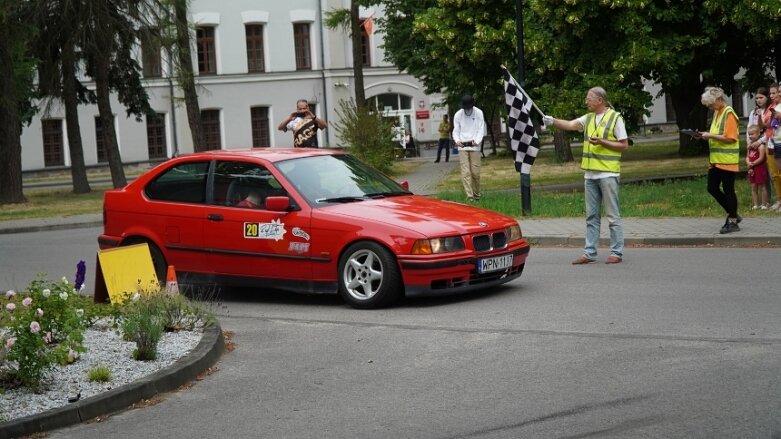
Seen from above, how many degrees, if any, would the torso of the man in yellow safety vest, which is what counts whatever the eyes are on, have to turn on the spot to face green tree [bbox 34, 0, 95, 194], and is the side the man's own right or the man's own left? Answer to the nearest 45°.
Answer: approximately 90° to the man's own right

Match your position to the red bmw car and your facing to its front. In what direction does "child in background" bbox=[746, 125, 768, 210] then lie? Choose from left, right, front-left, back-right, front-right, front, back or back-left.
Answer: left

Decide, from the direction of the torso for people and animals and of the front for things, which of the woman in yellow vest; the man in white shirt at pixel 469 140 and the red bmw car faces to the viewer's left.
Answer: the woman in yellow vest

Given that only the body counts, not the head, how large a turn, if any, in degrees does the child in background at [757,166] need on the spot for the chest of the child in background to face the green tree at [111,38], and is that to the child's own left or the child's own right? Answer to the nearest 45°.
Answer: approximately 90° to the child's own right

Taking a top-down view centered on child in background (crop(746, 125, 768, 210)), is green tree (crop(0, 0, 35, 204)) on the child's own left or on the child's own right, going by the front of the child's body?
on the child's own right

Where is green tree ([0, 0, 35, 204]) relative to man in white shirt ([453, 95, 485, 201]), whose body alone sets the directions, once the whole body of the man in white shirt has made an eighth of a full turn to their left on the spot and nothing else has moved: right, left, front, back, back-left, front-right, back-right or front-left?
back

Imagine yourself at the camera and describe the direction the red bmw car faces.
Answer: facing the viewer and to the right of the viewer

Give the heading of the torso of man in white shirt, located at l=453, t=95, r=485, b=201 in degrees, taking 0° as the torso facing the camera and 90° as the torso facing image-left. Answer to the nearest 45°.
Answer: approximately 0°

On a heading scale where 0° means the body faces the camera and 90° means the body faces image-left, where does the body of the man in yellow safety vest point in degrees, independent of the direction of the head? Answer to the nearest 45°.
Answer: approximately 45°

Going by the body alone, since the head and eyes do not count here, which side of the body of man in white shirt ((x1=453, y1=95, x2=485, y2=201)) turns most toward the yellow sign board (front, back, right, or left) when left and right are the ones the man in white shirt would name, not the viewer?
front

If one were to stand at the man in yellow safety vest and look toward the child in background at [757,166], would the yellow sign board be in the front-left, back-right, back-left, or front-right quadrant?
back-left

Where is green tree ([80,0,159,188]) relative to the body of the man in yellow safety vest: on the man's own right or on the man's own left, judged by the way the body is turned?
on the man's own right

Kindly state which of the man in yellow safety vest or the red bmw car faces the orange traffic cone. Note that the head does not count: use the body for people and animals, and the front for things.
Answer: the man in yellow safety vest

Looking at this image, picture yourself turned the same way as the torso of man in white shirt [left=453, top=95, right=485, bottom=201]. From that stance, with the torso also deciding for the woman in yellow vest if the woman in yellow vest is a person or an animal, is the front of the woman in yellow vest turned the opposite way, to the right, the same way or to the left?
to the right

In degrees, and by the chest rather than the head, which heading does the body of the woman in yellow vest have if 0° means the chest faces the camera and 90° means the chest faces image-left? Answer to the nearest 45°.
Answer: approximately 90°

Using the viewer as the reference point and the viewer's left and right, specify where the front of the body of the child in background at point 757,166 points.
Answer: facing the viewer and to the left of the viewer

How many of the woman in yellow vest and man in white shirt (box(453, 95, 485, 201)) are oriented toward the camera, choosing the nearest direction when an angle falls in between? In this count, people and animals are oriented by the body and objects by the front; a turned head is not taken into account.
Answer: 1
